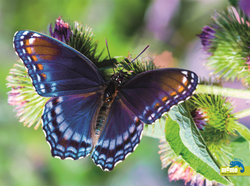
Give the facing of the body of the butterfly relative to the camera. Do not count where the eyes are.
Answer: away from the camera

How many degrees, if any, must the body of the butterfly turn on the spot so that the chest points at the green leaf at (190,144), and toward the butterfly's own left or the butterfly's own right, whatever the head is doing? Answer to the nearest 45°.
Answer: approximately 135° to the butterfly's own right
